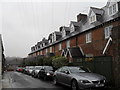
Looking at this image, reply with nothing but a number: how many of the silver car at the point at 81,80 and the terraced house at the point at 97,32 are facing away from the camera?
0

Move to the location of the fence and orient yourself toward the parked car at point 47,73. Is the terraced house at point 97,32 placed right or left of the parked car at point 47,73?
right

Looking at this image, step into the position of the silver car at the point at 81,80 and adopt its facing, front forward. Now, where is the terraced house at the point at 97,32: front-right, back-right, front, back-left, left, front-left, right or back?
back-left

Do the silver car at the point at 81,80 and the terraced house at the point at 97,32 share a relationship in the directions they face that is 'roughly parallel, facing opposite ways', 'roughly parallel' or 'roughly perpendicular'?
roughly perpendicular

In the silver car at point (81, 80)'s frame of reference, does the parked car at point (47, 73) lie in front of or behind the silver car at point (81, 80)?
behind

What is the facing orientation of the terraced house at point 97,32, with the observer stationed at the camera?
facing the viewer and to the left of the viewer

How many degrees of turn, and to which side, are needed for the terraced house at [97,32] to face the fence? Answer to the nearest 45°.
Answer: approximately 45° to its left
